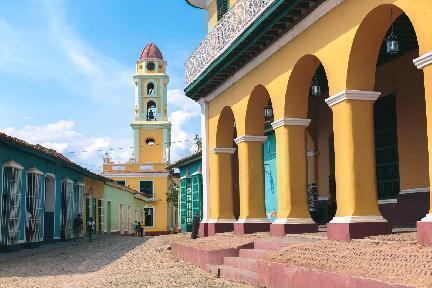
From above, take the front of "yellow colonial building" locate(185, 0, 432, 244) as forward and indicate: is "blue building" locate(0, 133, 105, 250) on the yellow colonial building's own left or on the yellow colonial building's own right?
on the yellow colonial building's own right

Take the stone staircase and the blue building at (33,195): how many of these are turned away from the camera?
0

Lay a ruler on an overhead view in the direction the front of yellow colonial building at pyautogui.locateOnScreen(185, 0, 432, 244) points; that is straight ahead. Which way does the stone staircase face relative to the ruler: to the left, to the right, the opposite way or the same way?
the same way

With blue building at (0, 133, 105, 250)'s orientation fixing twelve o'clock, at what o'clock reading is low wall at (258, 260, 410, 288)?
The low wall is roughly at 1 o'clock from the blue building.

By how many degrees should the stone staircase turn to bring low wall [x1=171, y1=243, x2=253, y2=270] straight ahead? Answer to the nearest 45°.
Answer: approximately 90° to its right

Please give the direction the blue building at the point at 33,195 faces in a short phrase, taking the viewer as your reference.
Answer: facing the viewer and to the right of the viewer

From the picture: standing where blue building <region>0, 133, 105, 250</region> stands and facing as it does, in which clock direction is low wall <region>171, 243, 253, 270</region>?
The low wall is roughly at 1 o'clock from the blue building.

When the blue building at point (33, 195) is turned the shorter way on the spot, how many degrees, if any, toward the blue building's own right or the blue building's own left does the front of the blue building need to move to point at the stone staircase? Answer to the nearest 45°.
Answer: approximately 45° to the blue building's own right

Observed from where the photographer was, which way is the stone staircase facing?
facing the viewer and to the left of the viewer
